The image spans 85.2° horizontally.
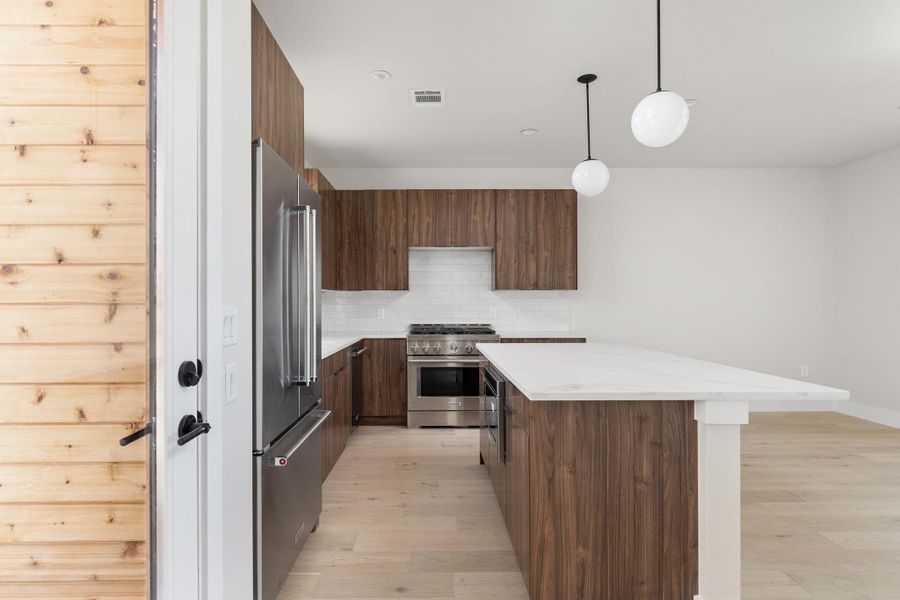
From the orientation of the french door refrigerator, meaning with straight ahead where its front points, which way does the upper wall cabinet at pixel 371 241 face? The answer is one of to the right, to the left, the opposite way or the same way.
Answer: to the right

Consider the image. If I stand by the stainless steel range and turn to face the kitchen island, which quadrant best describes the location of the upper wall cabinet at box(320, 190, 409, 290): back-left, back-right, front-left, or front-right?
back-right

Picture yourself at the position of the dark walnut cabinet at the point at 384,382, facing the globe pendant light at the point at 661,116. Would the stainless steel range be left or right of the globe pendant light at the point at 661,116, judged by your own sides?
left

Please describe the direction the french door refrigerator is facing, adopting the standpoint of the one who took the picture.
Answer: facing to the right of the viewer

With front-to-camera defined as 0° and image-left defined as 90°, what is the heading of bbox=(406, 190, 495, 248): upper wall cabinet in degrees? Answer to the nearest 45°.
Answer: approximately 0°

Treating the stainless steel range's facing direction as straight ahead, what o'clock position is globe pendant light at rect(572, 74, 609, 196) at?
The globe pendant light is roughly at 11 o'clock from the stainless steel range.

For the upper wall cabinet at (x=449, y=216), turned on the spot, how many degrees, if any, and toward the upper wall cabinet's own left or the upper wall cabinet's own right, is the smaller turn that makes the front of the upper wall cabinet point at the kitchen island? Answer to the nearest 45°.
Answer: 0° — it already faces it

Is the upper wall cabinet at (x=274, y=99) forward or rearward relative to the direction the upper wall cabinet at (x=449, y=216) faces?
forward

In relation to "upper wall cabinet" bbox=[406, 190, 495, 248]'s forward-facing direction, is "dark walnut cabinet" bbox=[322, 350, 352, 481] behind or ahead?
ahead

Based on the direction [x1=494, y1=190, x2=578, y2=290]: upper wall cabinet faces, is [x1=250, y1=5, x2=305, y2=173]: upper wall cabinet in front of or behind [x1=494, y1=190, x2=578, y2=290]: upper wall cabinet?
in front

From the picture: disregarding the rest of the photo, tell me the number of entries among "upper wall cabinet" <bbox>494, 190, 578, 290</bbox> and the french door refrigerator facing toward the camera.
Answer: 1
